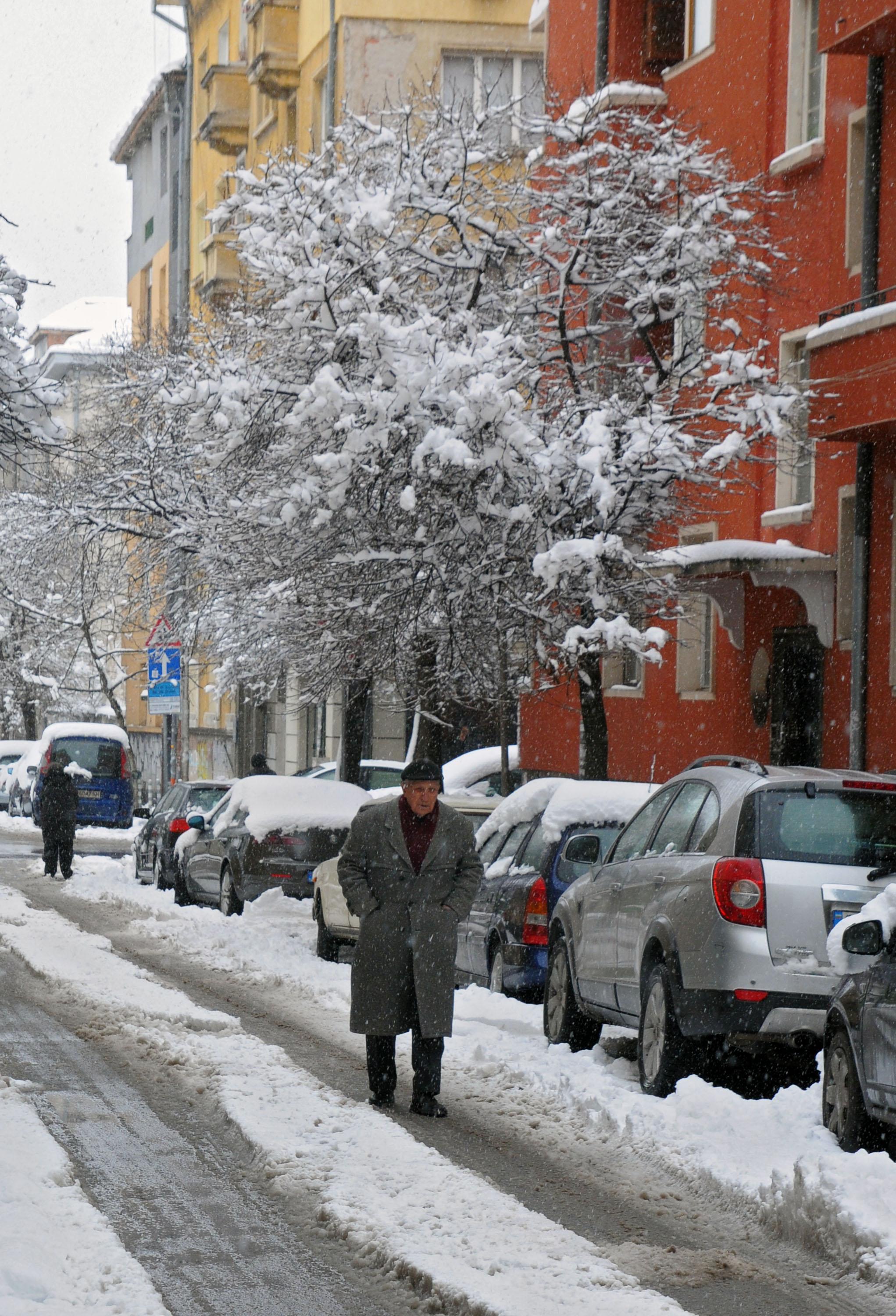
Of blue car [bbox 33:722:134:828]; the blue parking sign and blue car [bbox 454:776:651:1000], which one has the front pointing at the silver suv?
the blue parking sign

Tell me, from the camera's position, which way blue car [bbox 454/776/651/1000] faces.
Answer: facing away from the viewer and to the left of the viewer

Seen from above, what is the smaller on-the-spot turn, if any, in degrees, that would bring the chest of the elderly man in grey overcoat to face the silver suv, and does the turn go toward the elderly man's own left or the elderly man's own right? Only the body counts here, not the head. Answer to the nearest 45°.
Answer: approximately 90° to the elderly man's own left

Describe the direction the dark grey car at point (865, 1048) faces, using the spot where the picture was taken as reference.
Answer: facing away from the viewer and to the left of the viewer

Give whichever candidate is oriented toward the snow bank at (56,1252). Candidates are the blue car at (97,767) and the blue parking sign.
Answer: the blue parking sign

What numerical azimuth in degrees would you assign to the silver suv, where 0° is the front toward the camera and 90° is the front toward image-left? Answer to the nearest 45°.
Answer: approximately 135°

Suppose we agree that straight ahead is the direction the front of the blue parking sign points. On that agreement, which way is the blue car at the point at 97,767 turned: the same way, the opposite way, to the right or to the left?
the opposite way

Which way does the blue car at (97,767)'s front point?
away from the camera

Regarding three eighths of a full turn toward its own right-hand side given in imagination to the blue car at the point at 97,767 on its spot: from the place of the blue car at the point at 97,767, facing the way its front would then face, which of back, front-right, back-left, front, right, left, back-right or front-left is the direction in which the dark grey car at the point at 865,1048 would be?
front-right

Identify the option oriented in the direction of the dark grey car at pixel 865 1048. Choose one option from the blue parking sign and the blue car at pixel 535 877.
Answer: the blue parking sign

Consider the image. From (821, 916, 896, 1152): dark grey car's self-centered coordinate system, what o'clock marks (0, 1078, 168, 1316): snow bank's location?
The snow bank is roughly at 9 o'clock from the dark grey car.
